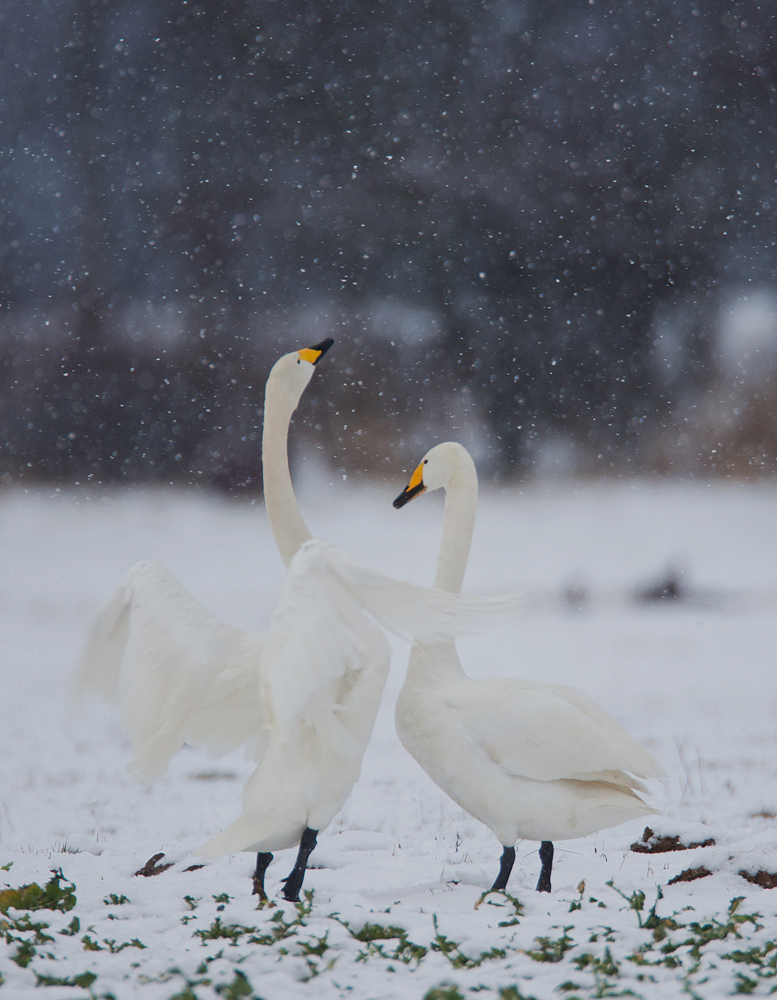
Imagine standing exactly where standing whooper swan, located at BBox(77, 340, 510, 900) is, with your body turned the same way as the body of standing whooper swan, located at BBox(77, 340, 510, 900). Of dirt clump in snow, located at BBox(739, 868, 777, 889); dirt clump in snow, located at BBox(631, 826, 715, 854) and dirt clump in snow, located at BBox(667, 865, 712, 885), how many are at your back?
0

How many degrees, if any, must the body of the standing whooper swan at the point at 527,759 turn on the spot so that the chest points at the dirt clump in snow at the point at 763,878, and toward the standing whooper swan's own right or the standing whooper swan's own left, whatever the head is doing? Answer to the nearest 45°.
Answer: approximately 180°

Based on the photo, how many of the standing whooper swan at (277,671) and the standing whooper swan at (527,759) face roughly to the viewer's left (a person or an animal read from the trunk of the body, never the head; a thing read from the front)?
1

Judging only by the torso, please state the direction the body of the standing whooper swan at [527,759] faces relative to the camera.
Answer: to the viewer's left

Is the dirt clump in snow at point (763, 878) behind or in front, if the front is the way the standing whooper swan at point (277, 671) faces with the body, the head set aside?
in front

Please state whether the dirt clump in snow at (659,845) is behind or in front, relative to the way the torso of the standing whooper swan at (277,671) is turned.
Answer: in front

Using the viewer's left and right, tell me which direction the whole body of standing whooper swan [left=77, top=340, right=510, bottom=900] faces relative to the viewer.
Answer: facing away from the viewer and to the right of the viewer
